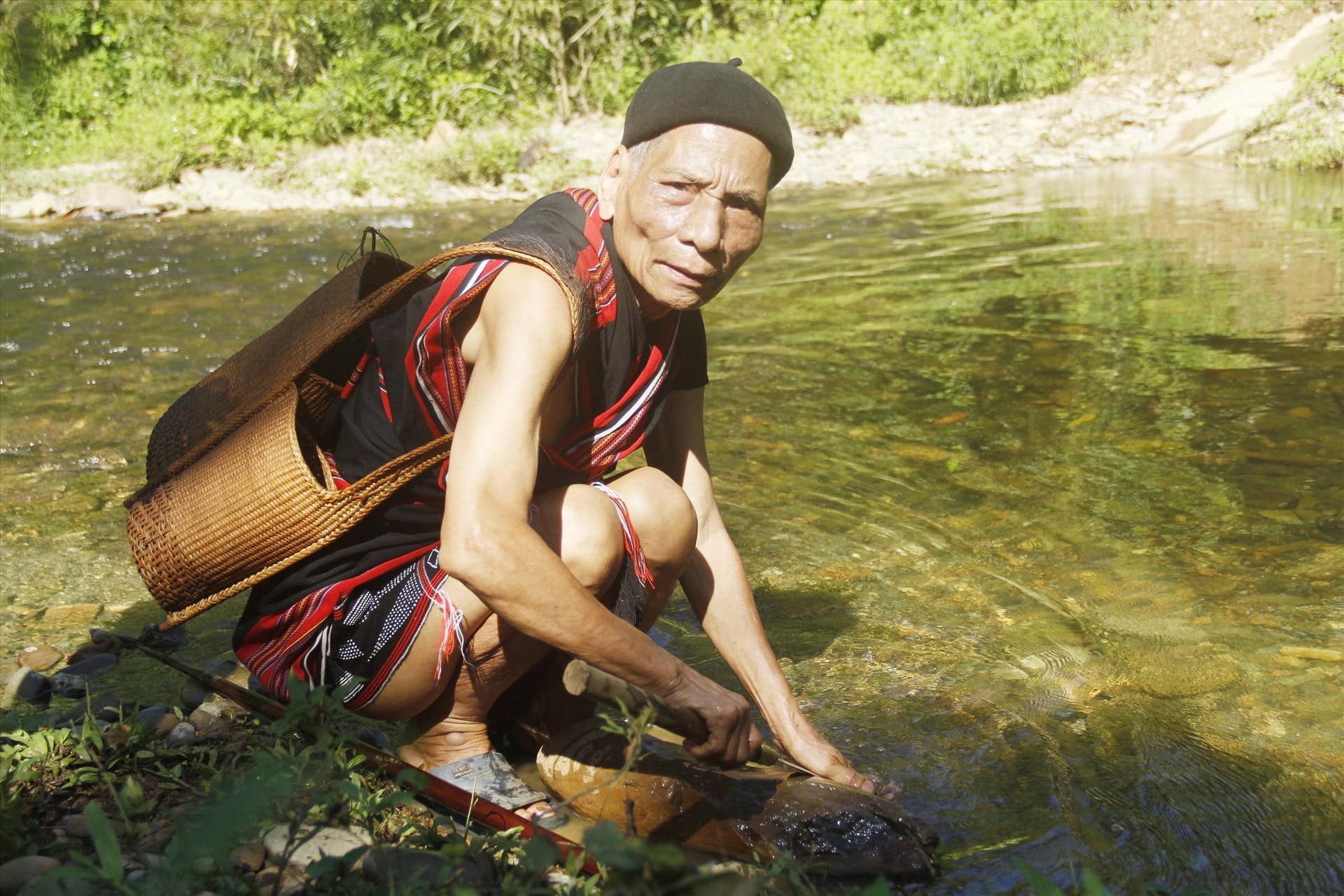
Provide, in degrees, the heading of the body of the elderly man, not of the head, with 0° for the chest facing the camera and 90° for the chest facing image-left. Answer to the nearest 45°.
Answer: approximately 315°

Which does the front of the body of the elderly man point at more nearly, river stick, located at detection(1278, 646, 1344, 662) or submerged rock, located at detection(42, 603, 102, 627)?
the river stick

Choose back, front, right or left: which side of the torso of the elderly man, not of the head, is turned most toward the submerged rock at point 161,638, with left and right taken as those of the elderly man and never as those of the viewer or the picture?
back

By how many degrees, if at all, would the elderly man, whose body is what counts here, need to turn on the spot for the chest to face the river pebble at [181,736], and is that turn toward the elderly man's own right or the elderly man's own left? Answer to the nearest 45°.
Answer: approximately 135° to the elderly man's own right

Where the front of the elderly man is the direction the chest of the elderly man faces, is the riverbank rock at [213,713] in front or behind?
behind
